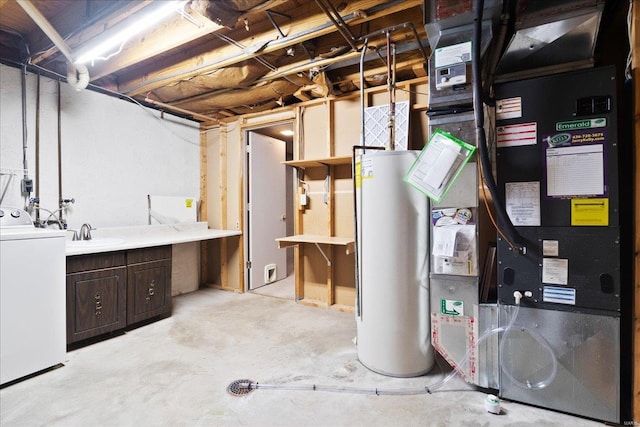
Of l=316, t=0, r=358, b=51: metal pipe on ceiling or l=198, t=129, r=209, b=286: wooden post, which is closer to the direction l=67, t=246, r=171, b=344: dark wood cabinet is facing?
the metal pipe on ceiling

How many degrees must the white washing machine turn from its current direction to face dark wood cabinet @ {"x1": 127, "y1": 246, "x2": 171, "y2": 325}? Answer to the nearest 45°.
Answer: approximately 90° to its left

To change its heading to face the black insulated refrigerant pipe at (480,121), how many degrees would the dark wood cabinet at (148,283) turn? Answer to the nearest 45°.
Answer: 0° — it already faces it

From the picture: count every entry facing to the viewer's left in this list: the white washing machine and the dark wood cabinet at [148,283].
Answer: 0

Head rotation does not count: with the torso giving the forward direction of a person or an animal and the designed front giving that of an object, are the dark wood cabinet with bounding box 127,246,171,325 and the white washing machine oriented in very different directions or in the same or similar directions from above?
same or similar directions

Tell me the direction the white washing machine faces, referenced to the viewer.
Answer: facing the viewer and to the right of the viewer

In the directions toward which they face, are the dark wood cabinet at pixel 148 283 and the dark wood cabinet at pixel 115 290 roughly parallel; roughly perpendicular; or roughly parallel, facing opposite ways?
roughly parallel

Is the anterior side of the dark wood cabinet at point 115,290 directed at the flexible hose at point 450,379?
yes

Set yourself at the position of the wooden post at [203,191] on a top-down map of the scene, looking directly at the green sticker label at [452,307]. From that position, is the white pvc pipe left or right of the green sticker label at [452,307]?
right

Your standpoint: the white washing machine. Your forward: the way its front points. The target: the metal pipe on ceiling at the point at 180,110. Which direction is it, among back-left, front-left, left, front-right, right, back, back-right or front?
left

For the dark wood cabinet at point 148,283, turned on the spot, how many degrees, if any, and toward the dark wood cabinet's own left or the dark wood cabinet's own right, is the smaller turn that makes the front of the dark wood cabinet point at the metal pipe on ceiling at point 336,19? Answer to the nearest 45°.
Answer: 0° — it already faces it

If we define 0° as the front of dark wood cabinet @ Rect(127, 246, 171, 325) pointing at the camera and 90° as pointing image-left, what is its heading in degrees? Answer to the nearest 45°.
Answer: approximately 315°

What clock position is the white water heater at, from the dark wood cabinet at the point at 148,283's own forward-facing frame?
The white water heater is roughly at 12 o'clock from the dark wood cabinet.

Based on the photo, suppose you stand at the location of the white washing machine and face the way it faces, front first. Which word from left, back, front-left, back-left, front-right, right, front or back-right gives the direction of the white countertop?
left

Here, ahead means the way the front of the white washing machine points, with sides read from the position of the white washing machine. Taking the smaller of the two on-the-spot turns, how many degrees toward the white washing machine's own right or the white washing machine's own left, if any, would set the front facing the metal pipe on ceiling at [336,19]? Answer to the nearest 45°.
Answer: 0° — it already faces it

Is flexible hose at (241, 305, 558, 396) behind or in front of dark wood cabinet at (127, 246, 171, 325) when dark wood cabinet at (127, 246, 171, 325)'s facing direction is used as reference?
in front

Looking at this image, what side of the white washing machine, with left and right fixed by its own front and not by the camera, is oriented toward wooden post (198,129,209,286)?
left
